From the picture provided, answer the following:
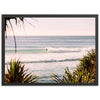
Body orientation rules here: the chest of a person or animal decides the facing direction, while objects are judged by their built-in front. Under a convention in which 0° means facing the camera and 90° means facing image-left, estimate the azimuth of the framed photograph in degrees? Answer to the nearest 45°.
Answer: approximately 0°
